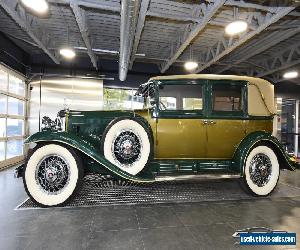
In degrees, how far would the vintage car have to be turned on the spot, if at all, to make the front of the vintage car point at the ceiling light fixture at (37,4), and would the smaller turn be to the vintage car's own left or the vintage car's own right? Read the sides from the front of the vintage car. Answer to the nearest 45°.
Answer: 0° — it already faces it

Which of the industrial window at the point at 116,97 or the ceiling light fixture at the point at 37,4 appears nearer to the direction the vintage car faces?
the ceiling light fixture

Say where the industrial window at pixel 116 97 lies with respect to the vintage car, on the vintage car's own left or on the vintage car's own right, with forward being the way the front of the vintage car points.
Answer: on the vintage car's own right

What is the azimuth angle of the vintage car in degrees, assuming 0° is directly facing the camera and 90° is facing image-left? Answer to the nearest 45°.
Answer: approximately 90°
